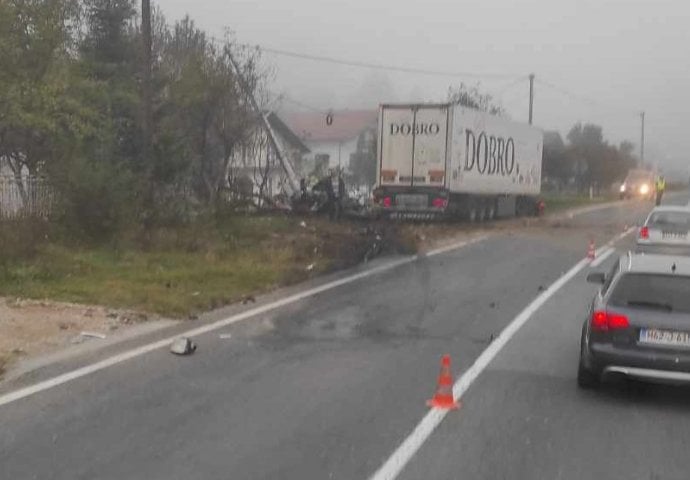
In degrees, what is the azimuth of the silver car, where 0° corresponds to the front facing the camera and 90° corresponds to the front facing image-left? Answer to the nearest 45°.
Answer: approximately 180°

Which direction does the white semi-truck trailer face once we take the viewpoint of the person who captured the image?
facing away from the viewer and to the right of the viewer

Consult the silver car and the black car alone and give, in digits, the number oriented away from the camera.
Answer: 2

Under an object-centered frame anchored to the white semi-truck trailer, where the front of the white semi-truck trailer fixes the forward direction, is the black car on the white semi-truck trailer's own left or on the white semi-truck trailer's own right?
on the white semi-truck trailer's own right

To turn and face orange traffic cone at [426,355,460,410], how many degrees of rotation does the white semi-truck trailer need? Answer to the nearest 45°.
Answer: approximately 135° to its right

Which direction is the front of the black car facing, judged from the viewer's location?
facing away from the viewer

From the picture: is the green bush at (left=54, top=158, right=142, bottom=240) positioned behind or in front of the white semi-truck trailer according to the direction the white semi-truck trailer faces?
behind

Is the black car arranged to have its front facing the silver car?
yes

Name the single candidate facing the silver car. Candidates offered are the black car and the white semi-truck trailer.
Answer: the black car

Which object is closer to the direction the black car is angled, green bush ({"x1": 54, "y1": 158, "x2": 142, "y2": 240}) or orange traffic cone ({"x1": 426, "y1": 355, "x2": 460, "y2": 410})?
the green bush

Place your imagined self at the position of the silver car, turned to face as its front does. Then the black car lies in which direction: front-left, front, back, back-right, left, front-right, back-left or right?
back

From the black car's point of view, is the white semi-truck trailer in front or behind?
in front
